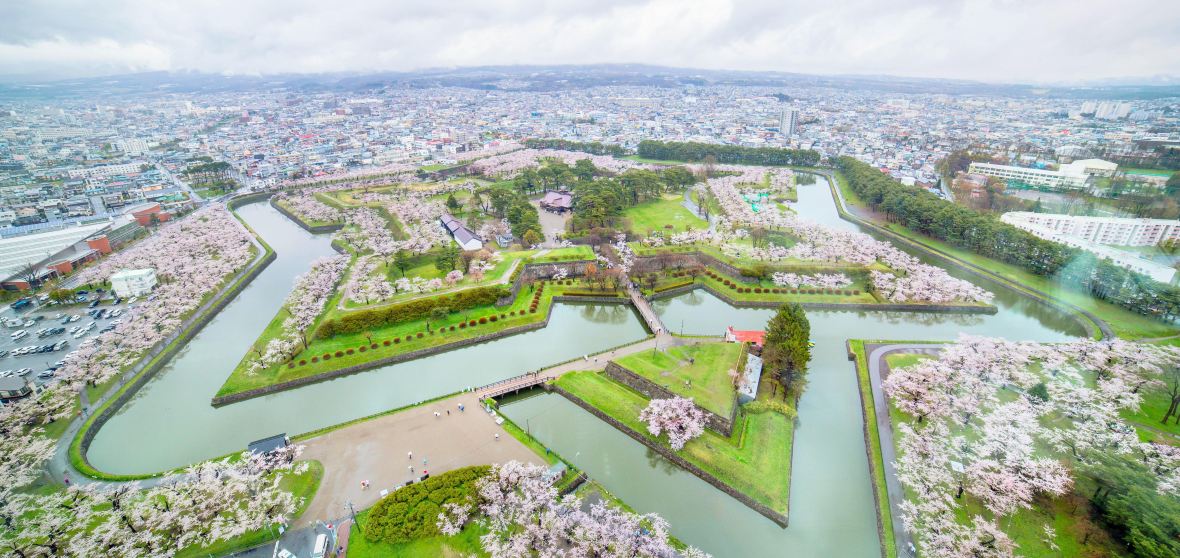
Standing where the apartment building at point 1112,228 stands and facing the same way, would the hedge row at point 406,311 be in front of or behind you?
in front

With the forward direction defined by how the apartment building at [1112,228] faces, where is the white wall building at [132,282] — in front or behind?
in front

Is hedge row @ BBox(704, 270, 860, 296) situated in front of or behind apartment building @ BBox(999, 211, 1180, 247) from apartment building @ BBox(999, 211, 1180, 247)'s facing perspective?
in front

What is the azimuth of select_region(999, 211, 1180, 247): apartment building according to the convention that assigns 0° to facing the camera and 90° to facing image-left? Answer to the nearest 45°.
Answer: approximately 45°

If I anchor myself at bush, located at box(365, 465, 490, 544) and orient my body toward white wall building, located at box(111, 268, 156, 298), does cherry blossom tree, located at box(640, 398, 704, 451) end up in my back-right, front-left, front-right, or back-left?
back-right
